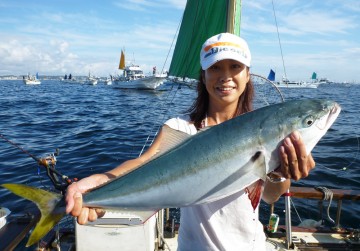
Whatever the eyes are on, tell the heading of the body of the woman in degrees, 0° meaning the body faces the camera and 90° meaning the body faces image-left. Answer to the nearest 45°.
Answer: approximately 0°

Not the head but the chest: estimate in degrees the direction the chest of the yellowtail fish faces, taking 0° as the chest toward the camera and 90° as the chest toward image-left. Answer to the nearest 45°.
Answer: approximately 270°
